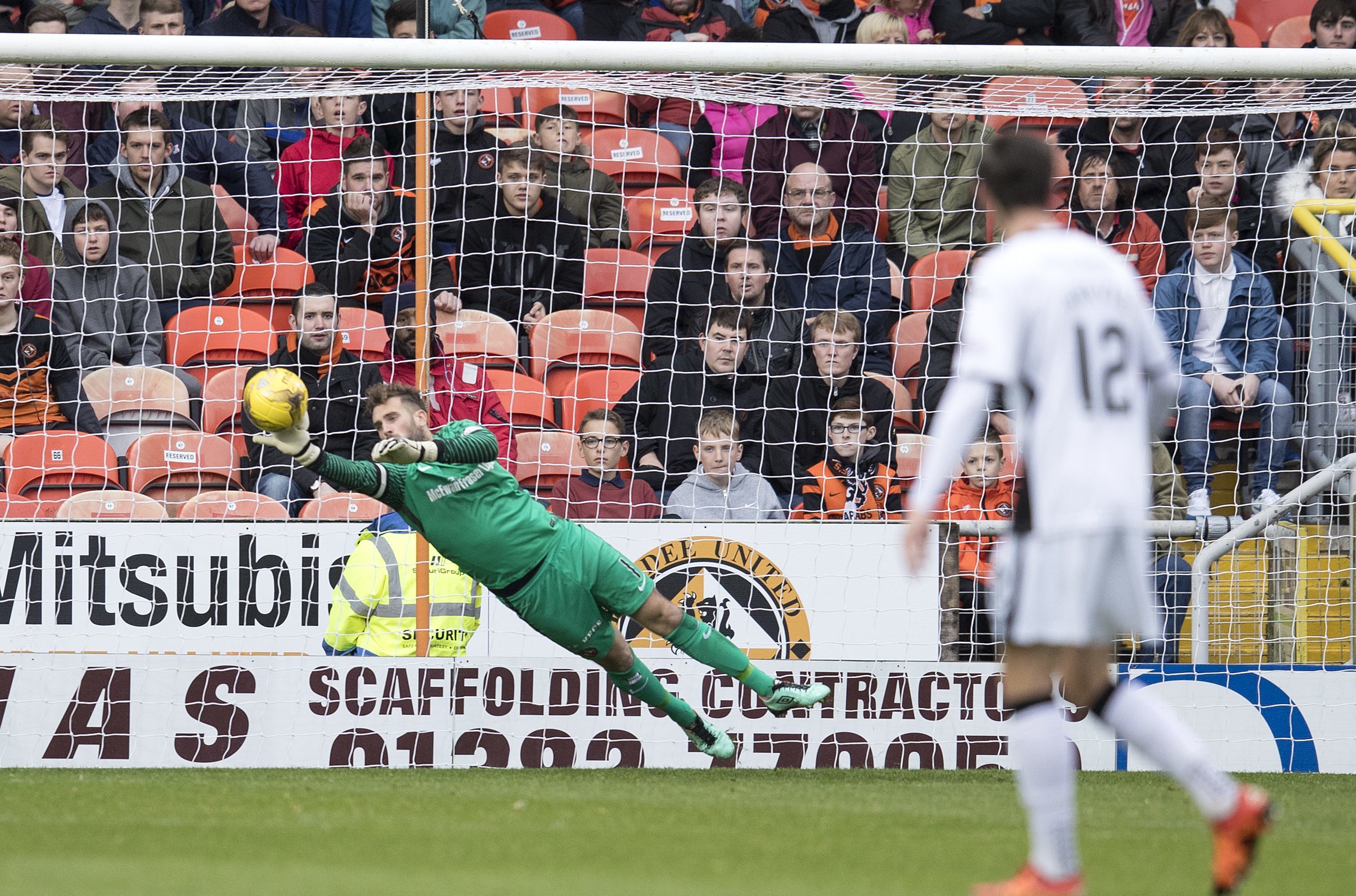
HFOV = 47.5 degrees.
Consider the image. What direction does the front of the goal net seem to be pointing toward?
toward the camera

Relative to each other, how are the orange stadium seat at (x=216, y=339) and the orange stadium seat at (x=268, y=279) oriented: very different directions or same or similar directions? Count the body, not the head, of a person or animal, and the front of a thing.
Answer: same or similar directions

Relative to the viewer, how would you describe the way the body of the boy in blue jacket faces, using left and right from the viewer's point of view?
facing the viewer

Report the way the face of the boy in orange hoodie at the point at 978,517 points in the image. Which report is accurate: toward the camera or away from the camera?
toward the camera

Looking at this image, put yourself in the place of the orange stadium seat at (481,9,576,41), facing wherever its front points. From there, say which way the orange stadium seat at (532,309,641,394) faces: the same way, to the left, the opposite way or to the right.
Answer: the same way

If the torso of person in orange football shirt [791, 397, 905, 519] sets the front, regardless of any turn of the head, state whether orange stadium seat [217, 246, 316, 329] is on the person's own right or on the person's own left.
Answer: on the person's own right

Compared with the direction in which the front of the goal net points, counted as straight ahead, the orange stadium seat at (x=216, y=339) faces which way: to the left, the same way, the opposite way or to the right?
the same way

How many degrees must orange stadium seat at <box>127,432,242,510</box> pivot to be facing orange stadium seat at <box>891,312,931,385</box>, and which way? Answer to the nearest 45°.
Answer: approximately 90° to its left

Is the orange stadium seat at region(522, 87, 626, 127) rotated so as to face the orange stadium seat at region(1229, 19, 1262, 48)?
no

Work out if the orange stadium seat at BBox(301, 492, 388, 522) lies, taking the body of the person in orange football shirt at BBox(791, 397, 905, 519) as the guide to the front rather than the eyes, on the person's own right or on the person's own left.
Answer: on the person's own right

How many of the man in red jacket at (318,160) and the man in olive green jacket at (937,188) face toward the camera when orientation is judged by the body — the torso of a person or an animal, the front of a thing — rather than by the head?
2

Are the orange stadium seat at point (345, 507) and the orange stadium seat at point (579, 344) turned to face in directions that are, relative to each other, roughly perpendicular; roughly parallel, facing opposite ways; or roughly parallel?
roughly parallel

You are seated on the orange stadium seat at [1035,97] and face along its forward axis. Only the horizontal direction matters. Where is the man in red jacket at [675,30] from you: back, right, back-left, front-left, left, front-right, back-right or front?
back-right

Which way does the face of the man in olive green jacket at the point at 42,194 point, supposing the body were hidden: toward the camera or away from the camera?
toward the camera

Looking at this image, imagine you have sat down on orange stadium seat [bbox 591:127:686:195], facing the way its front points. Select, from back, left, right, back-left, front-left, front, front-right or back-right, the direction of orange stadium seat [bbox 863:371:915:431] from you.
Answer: front-left

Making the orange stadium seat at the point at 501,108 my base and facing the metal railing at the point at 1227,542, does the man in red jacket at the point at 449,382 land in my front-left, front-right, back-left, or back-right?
front-right

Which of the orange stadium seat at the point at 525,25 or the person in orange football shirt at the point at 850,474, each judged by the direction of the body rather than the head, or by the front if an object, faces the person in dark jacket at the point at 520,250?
the orange stadium seat

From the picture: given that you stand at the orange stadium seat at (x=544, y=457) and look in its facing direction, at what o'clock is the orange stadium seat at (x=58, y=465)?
the orange stadium seat at (x=58, y=465) is roughly at 3 o'clock from the orange stadium seat at (x=544, y=457).
